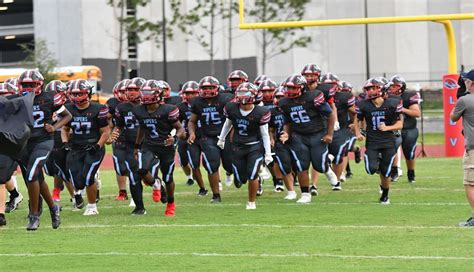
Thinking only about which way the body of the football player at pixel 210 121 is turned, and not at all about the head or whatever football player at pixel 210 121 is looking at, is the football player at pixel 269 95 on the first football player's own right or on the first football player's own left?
on the first football player's own left

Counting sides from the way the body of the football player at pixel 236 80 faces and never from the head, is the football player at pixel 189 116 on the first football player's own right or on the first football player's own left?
on the first football player's own right

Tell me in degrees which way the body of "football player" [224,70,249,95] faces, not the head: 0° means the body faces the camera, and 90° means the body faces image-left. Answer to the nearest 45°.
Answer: approximately 45°

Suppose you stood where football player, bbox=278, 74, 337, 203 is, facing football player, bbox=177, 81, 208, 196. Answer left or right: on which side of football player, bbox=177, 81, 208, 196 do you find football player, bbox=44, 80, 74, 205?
left

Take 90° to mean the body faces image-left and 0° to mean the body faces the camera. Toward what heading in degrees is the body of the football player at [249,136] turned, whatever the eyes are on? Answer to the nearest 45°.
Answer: approximately 0°
